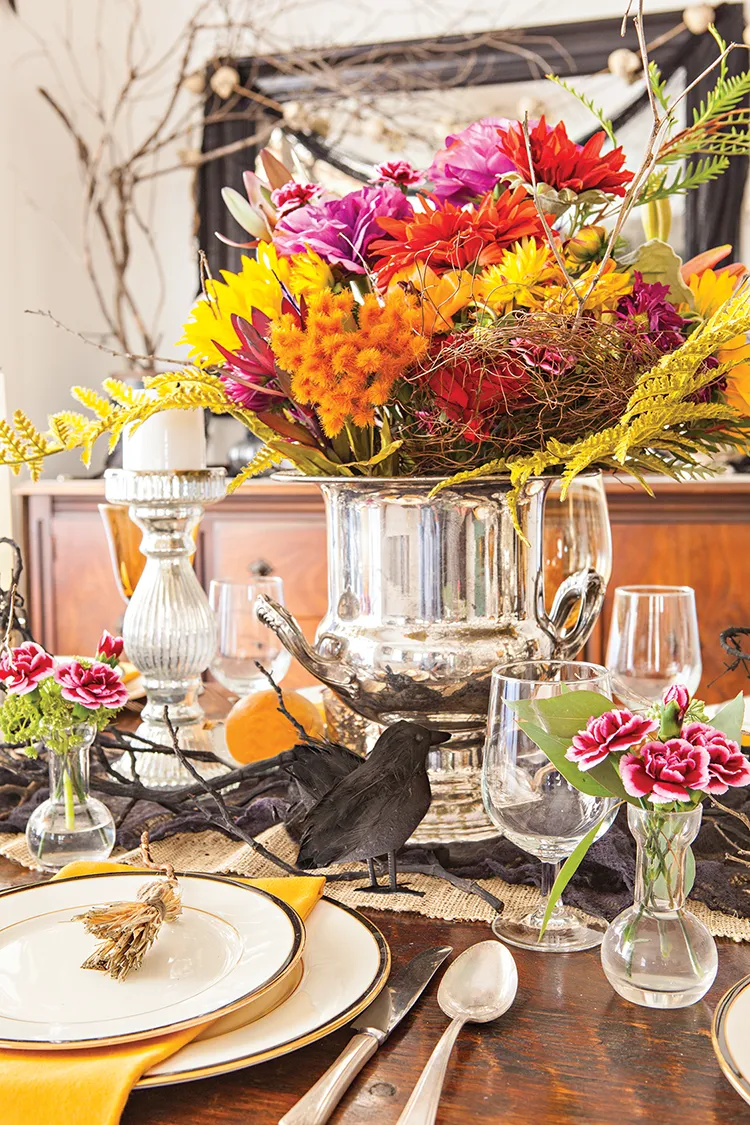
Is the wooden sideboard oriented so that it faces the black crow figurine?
yes

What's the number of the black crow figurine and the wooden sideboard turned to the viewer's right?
1

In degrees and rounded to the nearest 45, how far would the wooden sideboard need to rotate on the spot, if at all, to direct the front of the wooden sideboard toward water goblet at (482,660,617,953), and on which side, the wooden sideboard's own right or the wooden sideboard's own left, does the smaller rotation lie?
0° — it already faces it

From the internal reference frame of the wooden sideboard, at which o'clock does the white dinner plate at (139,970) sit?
The white dinner plate is roughly at 12 o'clock from the wooden sideboard.

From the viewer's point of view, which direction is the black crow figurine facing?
to the viewer's right

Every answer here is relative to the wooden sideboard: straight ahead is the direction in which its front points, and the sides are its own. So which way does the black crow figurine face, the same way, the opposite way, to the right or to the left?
to the left
